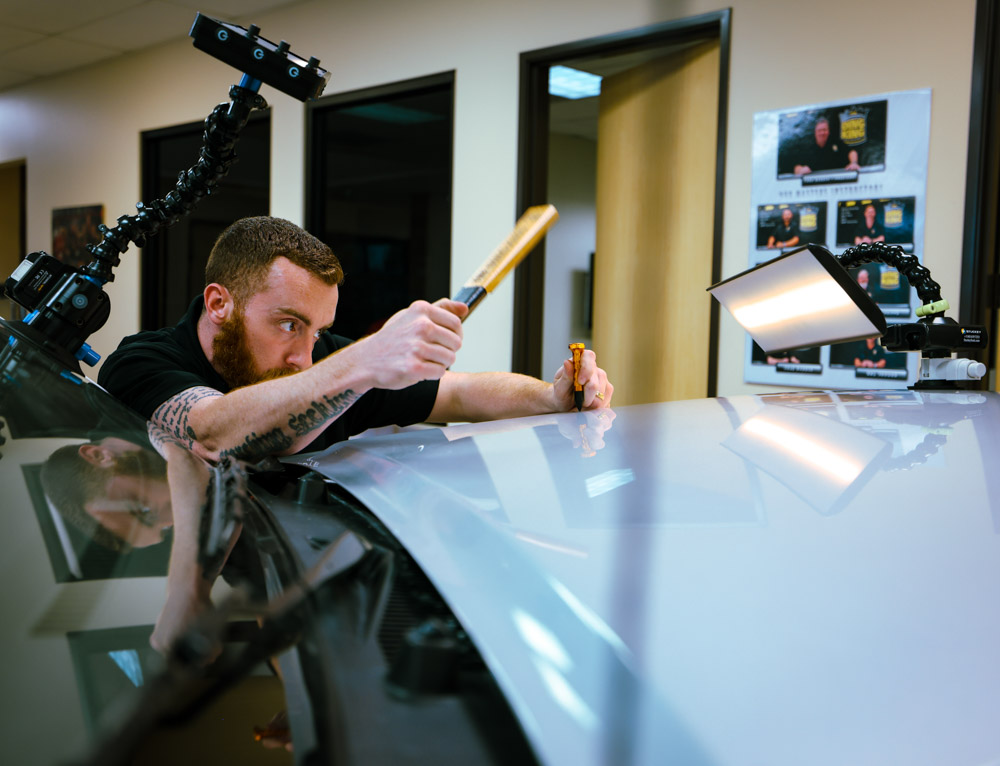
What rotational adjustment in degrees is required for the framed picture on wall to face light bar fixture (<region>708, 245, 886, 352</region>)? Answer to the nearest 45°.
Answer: approximately 45° to its left

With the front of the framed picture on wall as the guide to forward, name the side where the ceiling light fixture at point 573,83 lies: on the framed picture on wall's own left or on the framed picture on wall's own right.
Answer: on the framed picture on wall's own left

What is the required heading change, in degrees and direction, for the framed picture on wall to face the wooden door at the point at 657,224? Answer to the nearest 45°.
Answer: approximately 90° to its left

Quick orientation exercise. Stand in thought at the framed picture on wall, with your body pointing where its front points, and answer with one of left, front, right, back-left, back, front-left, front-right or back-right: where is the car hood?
front-left

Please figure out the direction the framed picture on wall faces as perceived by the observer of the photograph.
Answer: facing the viewer and to the left of the viewer

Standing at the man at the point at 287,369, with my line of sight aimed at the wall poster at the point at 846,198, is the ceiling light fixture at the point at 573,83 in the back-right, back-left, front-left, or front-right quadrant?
front-left

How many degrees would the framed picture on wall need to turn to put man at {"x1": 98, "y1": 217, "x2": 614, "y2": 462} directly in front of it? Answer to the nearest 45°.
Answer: approximately 45° to its left

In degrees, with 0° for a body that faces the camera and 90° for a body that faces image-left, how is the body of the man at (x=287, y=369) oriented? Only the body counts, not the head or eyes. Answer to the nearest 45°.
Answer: approximately 315°

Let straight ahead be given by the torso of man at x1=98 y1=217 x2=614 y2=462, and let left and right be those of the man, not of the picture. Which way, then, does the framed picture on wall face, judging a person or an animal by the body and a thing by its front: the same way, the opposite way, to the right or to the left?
to the right

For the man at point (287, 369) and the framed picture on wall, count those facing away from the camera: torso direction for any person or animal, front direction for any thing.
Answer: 0

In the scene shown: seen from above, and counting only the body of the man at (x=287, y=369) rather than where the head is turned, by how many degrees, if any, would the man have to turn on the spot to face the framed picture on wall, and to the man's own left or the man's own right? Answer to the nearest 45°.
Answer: approximately 135° to the man's own left

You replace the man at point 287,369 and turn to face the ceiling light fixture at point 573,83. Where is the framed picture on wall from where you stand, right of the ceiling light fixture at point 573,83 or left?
left

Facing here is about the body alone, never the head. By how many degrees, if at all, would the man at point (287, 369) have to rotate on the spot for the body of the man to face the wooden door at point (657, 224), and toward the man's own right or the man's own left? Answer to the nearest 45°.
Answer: approximately 90° to the man's own left

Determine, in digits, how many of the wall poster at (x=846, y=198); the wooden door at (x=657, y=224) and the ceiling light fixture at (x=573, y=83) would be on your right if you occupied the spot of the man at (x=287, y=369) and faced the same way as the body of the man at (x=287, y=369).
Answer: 0
